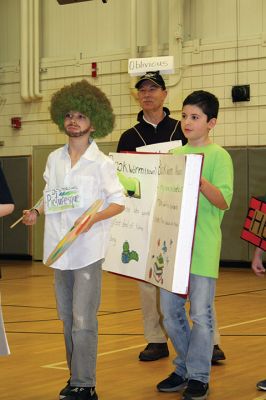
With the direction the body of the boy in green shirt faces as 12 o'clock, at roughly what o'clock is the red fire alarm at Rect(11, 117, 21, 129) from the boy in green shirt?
The red fire alarm is roughly at 4 o'clock from the boy in green shirt.

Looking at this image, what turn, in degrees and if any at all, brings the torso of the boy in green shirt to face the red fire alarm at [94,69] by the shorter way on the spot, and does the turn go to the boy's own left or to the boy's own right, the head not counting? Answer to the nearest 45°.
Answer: approximately 135° to the boy's own right

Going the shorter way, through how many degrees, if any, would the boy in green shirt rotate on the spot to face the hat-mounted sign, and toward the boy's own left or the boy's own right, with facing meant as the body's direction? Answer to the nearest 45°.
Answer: approximately 135° to the boy's own right

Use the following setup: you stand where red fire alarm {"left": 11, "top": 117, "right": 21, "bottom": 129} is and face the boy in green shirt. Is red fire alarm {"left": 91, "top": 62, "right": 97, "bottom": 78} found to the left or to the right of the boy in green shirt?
left

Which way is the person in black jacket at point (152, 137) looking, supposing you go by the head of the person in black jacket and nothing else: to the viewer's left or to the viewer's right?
to the viewer's left

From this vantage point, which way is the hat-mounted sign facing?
toward the camera

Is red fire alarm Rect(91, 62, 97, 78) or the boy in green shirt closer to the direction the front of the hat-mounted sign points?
the boy in green shirt

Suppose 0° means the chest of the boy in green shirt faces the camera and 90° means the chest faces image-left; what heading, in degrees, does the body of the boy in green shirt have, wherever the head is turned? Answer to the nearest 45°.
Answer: approximately 45°

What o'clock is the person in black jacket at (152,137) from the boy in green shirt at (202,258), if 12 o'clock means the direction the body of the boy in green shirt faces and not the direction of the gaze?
The person in black jacket is roughly at 4 o'clock from the boy in green shirt.

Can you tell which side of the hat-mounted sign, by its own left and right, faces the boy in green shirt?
front

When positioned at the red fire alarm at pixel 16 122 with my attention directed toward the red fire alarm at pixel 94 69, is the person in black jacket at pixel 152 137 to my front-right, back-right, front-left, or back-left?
front-right

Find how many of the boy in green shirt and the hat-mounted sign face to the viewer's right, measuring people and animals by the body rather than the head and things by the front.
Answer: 0
